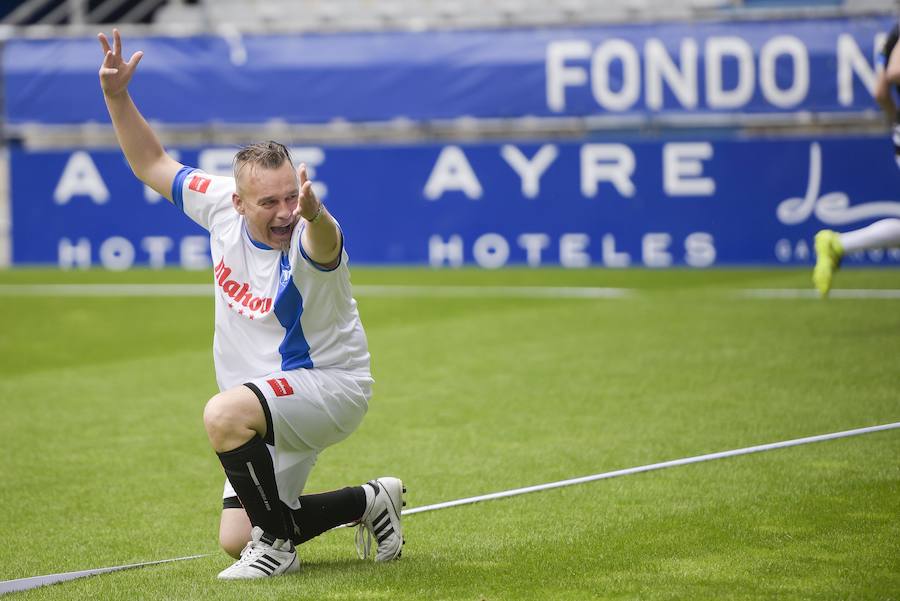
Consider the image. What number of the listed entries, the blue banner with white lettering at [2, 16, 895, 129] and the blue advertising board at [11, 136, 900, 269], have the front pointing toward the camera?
2

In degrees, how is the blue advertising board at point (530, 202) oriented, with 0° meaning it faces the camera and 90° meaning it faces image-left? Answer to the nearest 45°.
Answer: approximately 0°

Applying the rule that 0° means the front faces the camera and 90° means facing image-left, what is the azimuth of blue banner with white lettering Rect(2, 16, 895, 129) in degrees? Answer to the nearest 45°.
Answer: approximately 0°
